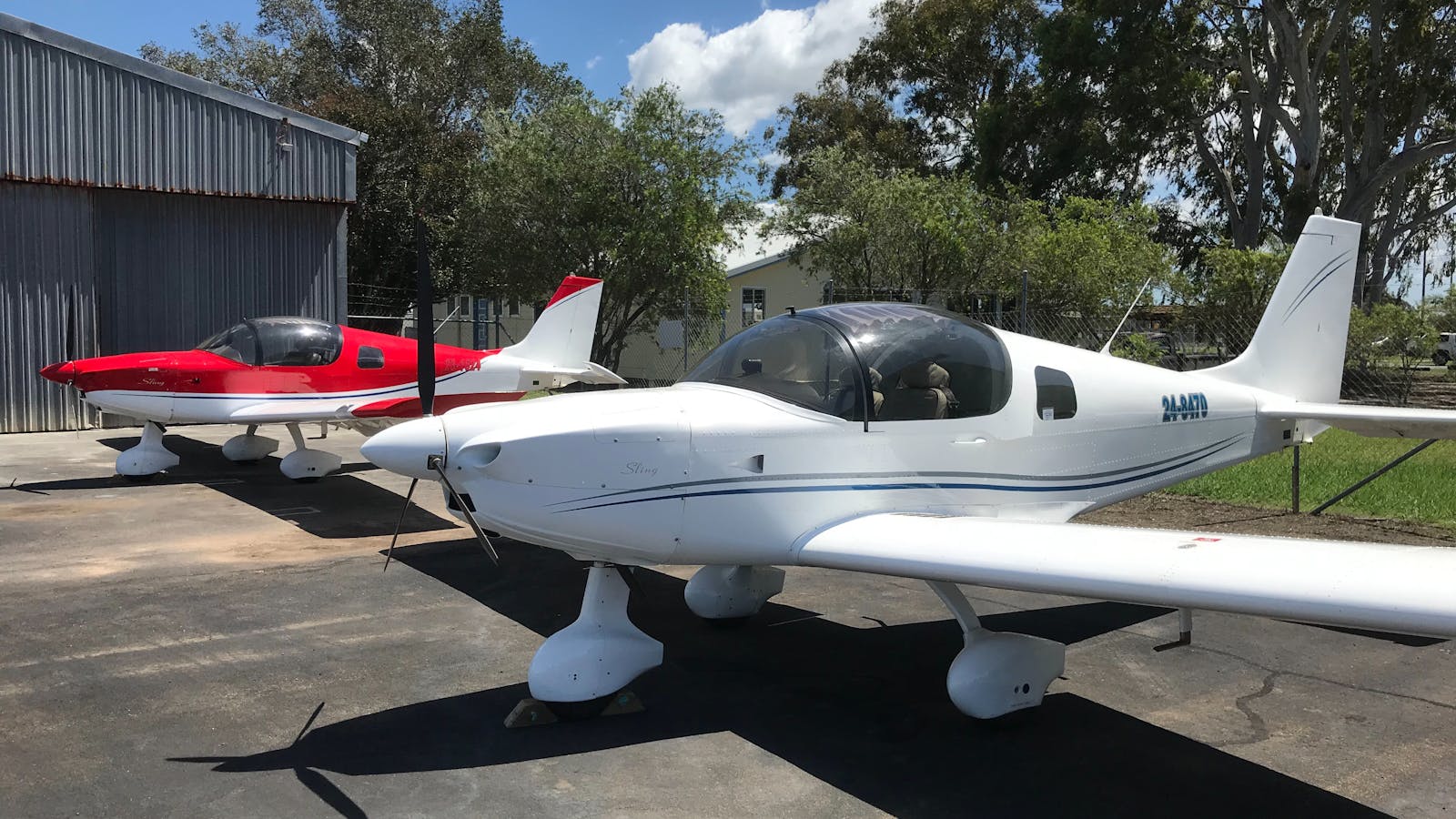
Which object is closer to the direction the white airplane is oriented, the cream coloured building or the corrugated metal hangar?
the corrugated metal hangar

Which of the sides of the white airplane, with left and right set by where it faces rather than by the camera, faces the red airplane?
right

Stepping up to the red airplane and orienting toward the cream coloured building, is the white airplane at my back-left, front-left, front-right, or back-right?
back-right

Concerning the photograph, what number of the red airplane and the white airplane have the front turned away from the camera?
0

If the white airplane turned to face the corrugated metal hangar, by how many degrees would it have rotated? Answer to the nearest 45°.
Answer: approximately 90° to its right

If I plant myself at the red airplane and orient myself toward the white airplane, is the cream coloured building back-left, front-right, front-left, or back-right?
back-left

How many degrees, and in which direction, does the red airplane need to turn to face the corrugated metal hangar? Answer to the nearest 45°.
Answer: approximately 90° to its right

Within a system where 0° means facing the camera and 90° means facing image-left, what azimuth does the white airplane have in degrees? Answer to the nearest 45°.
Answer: approximately 45°

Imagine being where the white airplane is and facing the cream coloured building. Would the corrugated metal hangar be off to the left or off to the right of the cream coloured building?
left

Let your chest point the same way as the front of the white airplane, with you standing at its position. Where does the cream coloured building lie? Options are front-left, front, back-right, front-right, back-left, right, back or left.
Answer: back-right

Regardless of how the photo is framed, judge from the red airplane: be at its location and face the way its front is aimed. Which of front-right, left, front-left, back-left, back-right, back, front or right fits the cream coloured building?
back-right

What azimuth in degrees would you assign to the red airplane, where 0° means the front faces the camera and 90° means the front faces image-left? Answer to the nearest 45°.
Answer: approximately 90°
